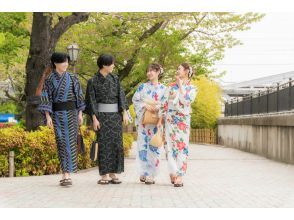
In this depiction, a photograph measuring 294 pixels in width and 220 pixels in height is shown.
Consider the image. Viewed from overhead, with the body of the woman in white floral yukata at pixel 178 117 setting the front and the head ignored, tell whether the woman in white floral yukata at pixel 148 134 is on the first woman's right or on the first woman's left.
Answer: on the first woman's right

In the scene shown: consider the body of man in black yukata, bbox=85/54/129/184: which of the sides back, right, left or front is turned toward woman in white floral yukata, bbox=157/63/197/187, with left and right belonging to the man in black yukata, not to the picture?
left

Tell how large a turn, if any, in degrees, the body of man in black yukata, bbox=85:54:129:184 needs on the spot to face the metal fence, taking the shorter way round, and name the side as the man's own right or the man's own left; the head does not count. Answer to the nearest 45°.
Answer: approximately 135° to the man's own left

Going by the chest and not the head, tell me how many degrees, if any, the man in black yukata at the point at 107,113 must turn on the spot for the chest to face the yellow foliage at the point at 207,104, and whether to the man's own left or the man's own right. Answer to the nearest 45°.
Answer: approximately 180°

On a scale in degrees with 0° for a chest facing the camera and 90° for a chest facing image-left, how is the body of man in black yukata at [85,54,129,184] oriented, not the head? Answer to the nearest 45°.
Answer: approximately 0°

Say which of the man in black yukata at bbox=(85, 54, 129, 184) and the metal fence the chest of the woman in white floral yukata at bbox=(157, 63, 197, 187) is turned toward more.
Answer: the man in black yukata

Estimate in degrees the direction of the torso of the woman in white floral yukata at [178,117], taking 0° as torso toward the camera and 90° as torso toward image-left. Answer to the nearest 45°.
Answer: approximately 45°

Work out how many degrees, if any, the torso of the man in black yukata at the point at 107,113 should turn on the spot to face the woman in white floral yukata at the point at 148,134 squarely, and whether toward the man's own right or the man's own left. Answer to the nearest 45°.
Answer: approximately 90° to the man's own left

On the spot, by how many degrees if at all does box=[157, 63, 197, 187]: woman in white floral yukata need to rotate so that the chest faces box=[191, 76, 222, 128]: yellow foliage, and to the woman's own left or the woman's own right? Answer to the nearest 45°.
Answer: approximately 135° to the woman's own right

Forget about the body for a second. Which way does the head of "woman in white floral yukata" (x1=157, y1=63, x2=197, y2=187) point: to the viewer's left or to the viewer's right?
to the viewer's left
